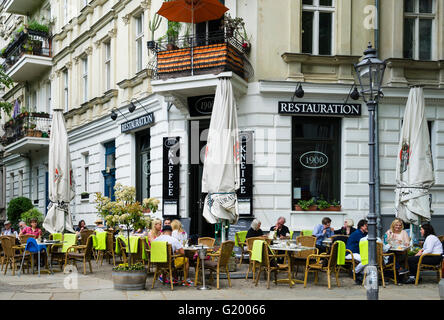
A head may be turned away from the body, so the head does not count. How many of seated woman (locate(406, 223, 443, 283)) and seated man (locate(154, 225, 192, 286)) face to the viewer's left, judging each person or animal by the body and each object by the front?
1

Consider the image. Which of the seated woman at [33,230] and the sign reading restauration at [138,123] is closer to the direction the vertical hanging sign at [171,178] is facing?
the seated woman

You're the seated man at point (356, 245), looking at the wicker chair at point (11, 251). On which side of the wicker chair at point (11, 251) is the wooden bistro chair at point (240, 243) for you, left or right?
right

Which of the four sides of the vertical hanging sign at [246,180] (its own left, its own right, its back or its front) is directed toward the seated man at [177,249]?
front

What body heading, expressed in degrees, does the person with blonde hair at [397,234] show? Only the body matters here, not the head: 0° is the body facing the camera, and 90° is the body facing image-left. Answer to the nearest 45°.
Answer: approximately 0°
